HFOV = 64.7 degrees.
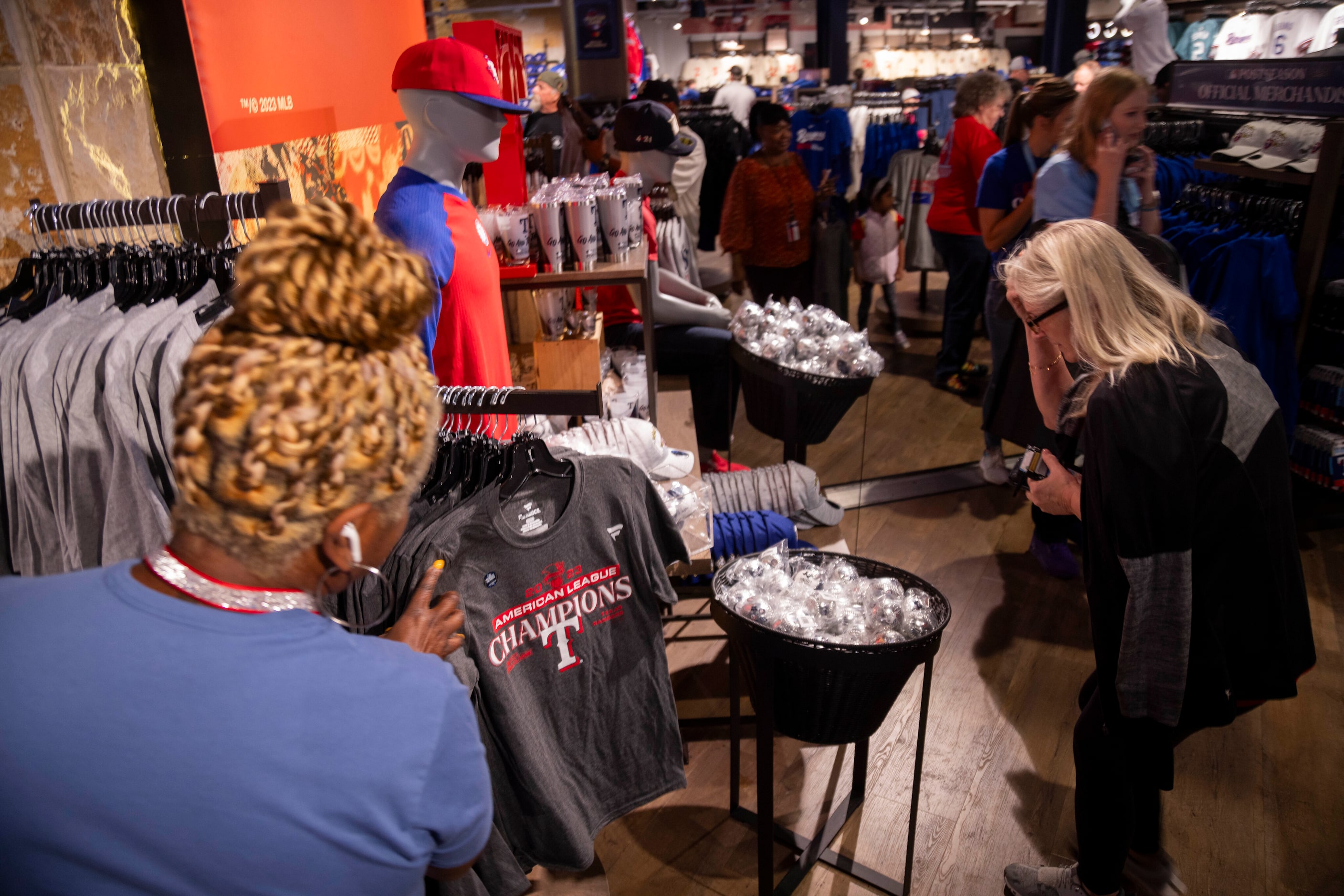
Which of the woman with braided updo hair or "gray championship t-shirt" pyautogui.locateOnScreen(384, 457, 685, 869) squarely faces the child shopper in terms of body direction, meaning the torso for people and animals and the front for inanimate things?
the woman with braided updo hair

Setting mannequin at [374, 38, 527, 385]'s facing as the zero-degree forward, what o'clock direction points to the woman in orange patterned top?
The woman in orange patterned top is roughly at 10 o'clock from the mannequin.

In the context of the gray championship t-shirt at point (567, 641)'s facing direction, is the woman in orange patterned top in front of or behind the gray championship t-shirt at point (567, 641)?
behind

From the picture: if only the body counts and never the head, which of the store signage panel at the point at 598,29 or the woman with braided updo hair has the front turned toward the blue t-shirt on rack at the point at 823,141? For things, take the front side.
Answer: the woman with braided updo hair

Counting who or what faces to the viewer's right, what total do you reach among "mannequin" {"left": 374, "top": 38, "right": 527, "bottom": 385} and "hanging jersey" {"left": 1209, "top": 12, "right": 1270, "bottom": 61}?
1

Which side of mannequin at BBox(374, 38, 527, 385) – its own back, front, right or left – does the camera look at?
right

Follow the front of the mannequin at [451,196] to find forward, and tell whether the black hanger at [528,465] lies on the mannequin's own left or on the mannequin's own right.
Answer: on the mannequin's own right

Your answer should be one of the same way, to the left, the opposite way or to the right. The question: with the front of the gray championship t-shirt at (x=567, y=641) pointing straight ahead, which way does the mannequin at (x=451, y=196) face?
to the left

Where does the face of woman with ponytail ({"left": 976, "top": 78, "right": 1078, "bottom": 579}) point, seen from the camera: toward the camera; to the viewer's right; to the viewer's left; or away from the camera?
to the viewer's right
